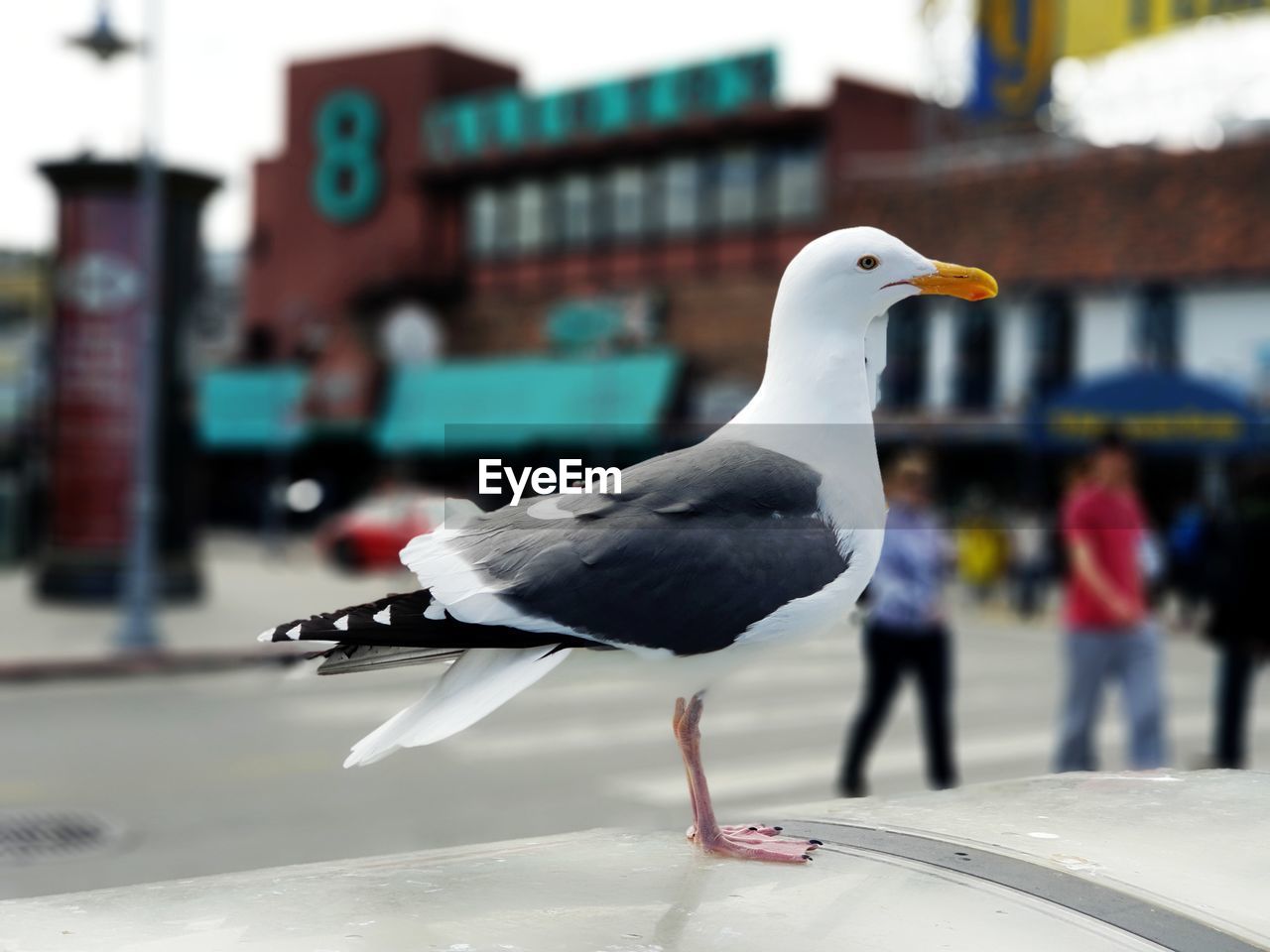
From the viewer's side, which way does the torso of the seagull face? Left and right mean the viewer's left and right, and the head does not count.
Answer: facing to the right of the viewer

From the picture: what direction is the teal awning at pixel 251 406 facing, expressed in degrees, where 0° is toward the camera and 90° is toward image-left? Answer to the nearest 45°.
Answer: approximately 0°

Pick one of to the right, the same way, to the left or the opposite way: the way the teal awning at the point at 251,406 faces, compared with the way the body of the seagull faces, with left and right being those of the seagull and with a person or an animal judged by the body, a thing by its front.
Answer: to the right
